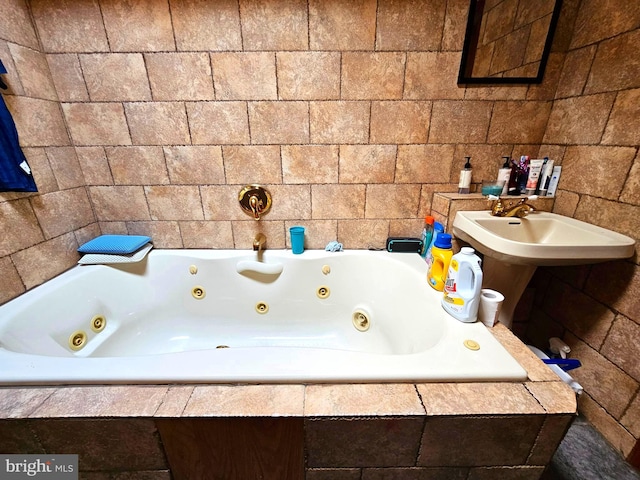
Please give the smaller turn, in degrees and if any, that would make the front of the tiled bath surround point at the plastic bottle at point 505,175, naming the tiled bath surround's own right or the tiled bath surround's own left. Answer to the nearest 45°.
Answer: approximately 135° to the tiled bath surround's own left

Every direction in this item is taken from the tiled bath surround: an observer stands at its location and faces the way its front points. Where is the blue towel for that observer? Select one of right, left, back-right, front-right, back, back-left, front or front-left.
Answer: back-right

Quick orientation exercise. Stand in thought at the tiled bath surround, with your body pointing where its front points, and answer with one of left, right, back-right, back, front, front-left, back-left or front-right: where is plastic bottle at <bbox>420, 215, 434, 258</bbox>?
back-left

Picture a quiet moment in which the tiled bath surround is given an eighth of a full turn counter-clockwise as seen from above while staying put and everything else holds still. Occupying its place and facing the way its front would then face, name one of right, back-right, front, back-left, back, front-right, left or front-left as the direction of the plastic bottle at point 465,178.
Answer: left

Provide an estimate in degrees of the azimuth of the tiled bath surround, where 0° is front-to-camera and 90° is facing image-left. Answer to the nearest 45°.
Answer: approximately 0°

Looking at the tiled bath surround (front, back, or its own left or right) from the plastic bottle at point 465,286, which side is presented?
left

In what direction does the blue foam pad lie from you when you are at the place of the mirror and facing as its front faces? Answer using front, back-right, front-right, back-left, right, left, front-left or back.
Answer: front-right

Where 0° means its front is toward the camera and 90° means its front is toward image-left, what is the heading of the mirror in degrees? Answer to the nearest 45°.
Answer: approximately 0°
